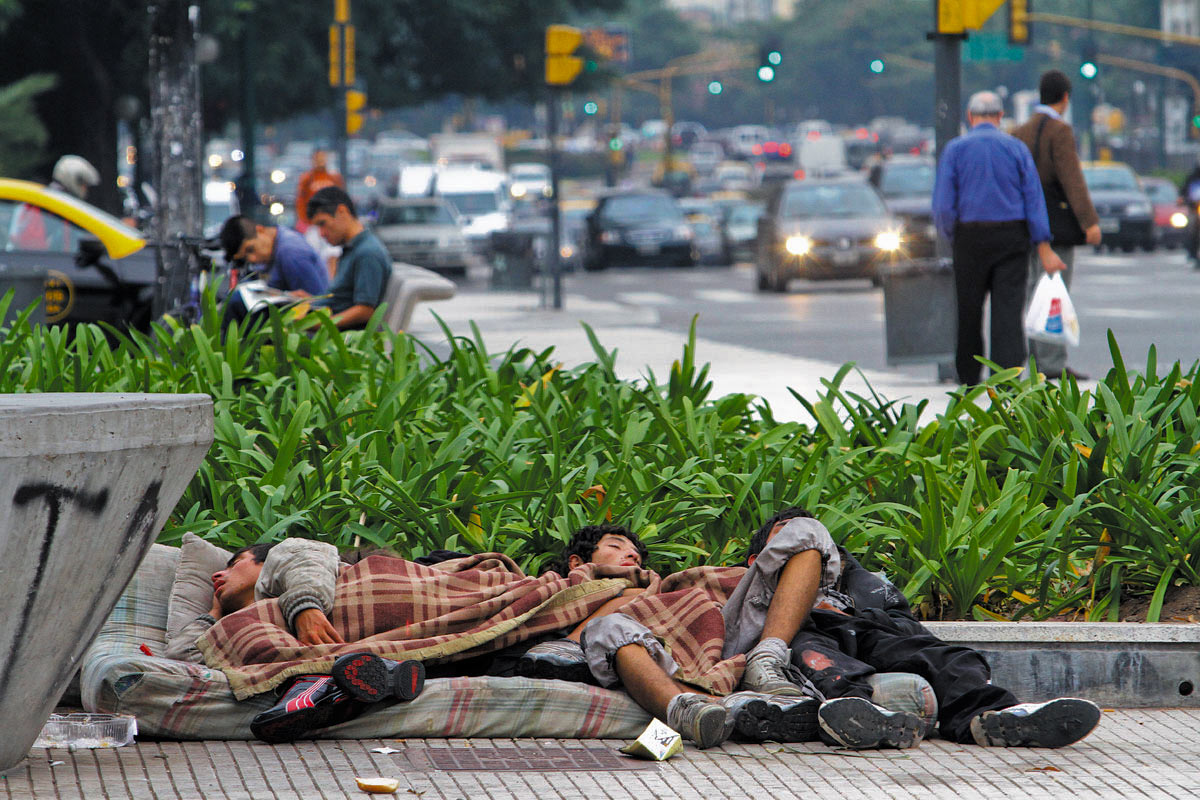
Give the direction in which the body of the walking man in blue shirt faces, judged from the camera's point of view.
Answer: away from the camera

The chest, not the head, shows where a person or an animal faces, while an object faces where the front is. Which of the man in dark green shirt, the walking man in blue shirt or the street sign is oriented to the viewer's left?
the man in dark green shirt

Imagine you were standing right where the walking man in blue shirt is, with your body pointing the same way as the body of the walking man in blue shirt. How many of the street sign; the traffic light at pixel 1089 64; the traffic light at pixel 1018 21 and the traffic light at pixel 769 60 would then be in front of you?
4

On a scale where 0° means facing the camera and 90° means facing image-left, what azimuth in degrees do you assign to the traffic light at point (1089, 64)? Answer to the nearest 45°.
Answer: approximately 0°

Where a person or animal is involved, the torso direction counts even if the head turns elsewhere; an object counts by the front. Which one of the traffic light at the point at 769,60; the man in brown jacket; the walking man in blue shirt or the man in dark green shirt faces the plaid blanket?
the traffic light

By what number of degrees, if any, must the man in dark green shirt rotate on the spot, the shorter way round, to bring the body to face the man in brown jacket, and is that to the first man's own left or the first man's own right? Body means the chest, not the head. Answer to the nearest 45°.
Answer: approximately 180°

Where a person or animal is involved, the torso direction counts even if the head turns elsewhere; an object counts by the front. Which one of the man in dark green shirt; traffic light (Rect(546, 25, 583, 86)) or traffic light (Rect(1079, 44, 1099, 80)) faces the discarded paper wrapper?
traffic light (Rect(1079, 44, 1099, 80))

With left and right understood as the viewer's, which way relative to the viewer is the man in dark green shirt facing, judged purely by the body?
facing to the left of the viewer

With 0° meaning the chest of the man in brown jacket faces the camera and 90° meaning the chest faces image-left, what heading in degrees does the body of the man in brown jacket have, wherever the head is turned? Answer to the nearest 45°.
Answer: approximately 225°

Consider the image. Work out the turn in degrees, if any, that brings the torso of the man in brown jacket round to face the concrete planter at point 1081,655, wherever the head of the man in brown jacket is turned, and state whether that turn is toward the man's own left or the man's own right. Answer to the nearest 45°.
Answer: approximately 135° to the man's own right

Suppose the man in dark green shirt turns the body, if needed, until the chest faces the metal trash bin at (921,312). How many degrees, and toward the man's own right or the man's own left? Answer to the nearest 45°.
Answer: approximately 180°

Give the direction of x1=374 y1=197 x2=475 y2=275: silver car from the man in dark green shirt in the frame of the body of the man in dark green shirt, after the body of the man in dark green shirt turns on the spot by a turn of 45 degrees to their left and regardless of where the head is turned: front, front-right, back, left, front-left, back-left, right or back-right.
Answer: back-right

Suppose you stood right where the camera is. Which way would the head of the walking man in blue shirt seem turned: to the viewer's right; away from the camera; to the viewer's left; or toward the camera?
away from the camera

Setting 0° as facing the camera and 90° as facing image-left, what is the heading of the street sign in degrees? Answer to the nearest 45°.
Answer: approximately 0°

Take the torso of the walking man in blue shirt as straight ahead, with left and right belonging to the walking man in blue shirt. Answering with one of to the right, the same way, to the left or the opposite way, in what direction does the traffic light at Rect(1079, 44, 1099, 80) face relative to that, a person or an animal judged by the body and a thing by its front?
the opposite way
